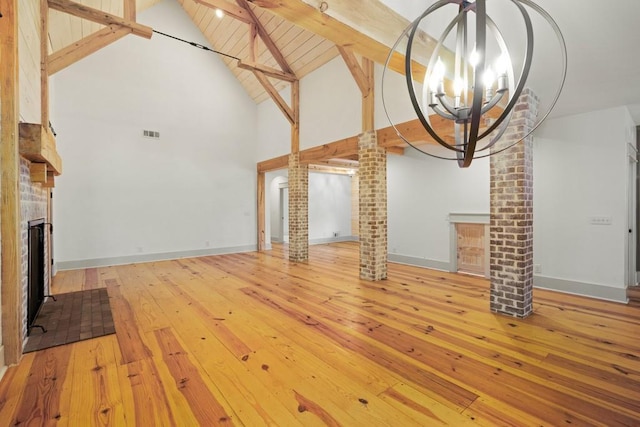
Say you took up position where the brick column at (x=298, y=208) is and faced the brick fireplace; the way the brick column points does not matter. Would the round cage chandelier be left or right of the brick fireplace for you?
left

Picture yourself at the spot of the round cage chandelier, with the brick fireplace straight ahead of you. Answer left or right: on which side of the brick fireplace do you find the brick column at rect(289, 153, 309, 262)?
right

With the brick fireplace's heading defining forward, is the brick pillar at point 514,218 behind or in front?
in front

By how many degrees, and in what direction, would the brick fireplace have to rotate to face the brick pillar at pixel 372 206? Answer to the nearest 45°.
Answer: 0° — it already faces it

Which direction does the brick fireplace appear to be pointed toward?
to the viewer's right
